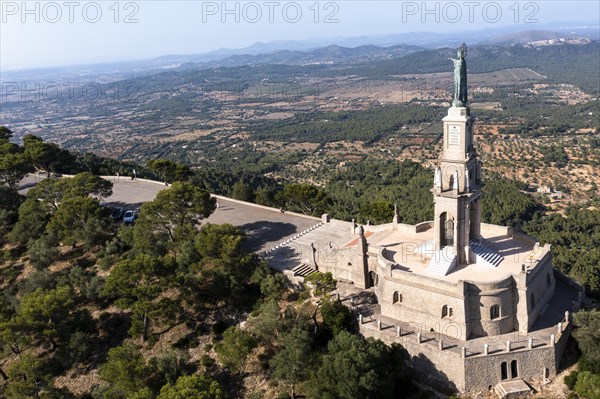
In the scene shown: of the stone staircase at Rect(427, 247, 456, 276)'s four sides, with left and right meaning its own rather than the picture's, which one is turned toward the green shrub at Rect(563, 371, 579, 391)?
left

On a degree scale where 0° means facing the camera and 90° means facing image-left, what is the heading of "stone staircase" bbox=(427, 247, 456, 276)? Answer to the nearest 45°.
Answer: approximately 45°

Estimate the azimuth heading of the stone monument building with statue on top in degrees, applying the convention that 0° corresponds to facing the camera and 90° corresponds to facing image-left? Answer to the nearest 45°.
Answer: approximately 45°

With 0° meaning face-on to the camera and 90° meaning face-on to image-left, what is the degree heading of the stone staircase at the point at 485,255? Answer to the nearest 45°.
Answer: approximately 315°

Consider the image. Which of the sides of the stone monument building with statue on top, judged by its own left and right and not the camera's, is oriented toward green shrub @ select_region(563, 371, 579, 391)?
left

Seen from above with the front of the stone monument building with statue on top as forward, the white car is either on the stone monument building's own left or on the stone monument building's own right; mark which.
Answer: on the stone monument building's own right
